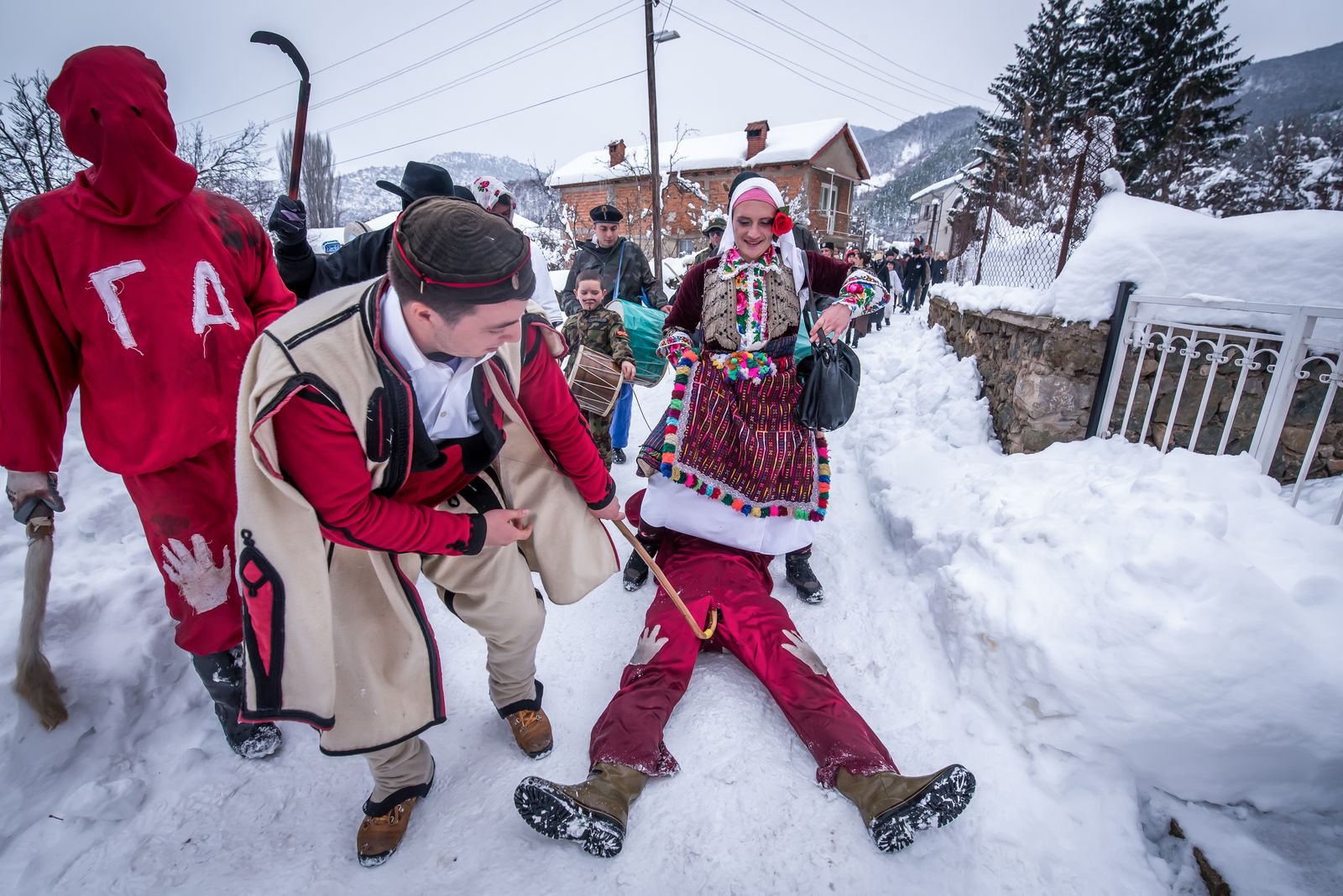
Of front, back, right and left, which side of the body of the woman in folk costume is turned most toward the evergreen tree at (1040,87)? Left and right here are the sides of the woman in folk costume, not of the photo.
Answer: back

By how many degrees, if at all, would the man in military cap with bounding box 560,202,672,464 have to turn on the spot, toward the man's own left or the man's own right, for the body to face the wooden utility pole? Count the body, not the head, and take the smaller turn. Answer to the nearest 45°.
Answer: approximately 180°

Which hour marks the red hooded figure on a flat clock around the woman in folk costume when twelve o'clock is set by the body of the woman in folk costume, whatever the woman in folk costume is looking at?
The red hooded figure is roughly at 2 o'clock from the woman in folk costume.

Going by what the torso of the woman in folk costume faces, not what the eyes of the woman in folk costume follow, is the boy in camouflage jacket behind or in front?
behind

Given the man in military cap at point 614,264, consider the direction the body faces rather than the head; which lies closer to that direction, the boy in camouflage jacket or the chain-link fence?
the boy in camouflage jacket

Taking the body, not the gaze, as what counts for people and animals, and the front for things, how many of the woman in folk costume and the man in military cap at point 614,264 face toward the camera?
2

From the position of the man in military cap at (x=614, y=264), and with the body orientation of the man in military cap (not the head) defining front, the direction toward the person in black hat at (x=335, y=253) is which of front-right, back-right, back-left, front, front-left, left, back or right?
front-right

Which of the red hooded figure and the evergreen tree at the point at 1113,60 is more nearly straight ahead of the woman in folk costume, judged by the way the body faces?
the red hooded figure

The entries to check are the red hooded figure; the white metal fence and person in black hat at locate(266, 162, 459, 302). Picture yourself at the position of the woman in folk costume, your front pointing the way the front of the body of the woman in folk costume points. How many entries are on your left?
1
